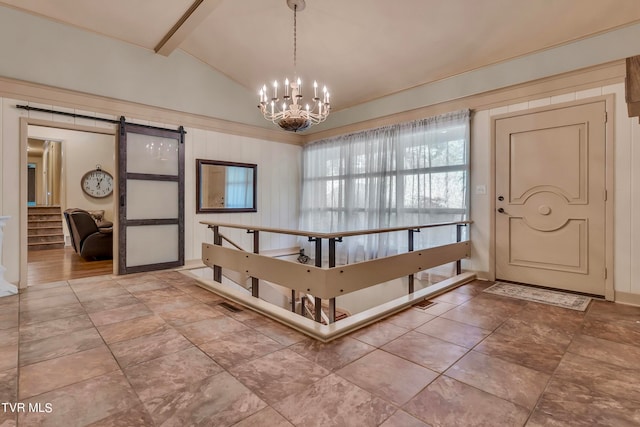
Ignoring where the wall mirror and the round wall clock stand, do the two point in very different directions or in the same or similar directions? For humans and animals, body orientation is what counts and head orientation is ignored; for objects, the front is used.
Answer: same or similar directions

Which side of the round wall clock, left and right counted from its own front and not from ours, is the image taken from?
front

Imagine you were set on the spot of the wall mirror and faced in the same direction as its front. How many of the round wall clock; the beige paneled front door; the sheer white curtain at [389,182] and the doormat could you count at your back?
1

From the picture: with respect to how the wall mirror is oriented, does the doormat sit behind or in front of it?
in front

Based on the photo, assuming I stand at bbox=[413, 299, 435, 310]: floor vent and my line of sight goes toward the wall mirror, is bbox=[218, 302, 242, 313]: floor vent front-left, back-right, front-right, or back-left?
front-left

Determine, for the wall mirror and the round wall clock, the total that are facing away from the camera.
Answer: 0

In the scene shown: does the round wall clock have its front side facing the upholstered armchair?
yes

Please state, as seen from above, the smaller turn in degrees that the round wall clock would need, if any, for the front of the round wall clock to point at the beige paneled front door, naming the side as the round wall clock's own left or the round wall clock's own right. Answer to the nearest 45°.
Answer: approximately 45° to the round wall clock's own left

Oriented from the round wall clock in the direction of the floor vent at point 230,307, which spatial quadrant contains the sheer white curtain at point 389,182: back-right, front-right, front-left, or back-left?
front-left

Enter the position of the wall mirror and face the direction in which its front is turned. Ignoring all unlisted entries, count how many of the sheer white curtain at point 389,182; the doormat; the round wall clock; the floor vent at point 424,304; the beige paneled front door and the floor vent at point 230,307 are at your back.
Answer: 1

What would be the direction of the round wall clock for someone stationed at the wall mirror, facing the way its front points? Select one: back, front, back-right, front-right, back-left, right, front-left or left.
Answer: back

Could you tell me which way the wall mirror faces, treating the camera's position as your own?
facing the viewer and to the right of the viewer

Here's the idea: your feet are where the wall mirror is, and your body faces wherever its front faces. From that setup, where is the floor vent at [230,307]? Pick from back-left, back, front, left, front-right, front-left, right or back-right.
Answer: front-right

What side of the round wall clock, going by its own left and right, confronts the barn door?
front

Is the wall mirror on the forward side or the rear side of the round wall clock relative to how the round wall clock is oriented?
on the forward side
